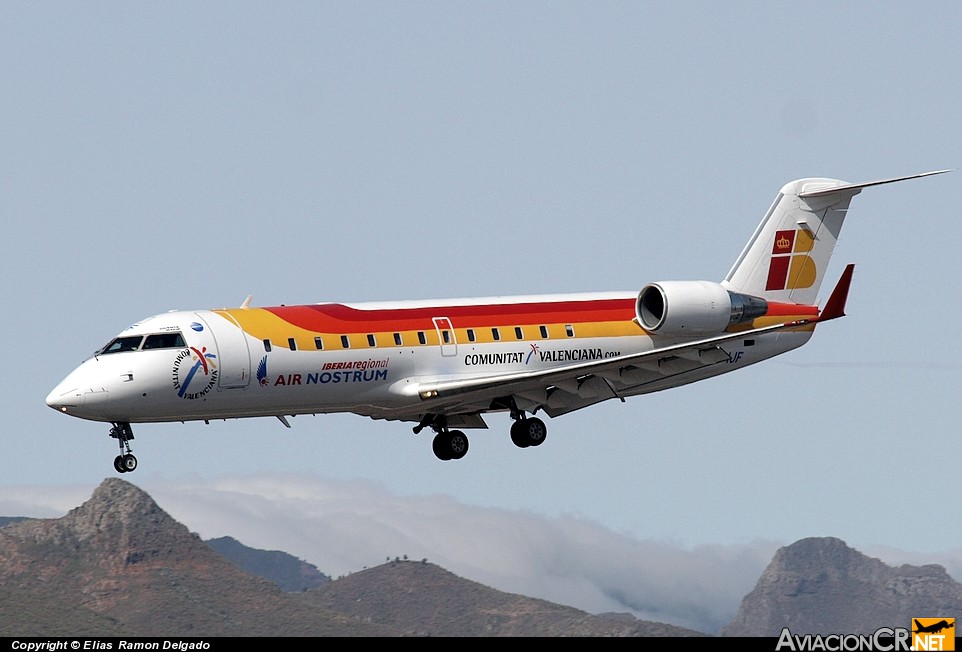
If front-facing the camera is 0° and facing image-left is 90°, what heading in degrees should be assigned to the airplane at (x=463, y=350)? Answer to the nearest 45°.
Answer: approximately 45°
